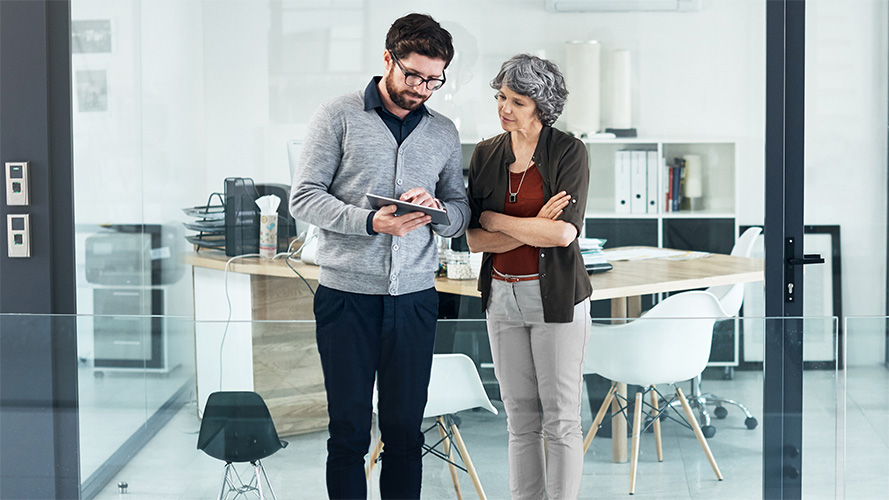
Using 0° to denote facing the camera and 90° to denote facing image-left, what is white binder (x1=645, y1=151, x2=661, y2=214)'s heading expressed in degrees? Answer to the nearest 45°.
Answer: approximately 0°

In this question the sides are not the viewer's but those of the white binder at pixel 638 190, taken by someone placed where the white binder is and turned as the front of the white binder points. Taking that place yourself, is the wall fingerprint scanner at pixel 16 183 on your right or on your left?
on your right

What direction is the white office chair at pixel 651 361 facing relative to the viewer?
to the viewer's left

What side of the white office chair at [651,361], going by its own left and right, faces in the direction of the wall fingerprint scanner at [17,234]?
left

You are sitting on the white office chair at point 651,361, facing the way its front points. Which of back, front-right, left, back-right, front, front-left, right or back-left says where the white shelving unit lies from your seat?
right
